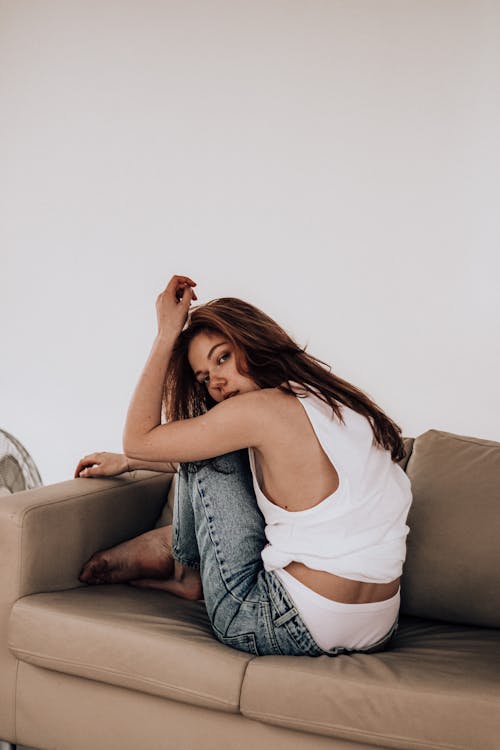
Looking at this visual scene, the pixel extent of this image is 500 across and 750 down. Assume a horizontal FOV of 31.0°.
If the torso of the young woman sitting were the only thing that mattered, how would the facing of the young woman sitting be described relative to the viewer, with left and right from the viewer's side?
facing away from the viewer and to the left of the viewer

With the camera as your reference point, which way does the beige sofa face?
facing the viewer and to the left of the viewer

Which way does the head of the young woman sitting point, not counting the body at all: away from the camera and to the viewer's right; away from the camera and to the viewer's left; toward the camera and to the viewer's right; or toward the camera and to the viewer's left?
toward the camera and to the viewer's left
